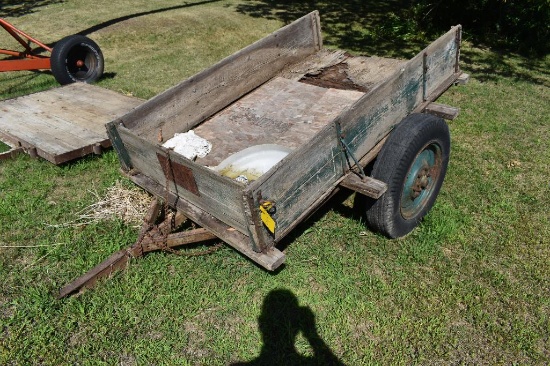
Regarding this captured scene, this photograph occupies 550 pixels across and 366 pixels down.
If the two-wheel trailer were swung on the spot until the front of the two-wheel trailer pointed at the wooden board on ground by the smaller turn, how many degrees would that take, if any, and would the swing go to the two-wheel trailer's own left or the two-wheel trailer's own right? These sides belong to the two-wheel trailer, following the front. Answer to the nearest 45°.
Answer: approximately 90° to the two-wheel trailer's own right

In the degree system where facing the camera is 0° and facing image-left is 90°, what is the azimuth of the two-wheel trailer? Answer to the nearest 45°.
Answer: approximately 45°
